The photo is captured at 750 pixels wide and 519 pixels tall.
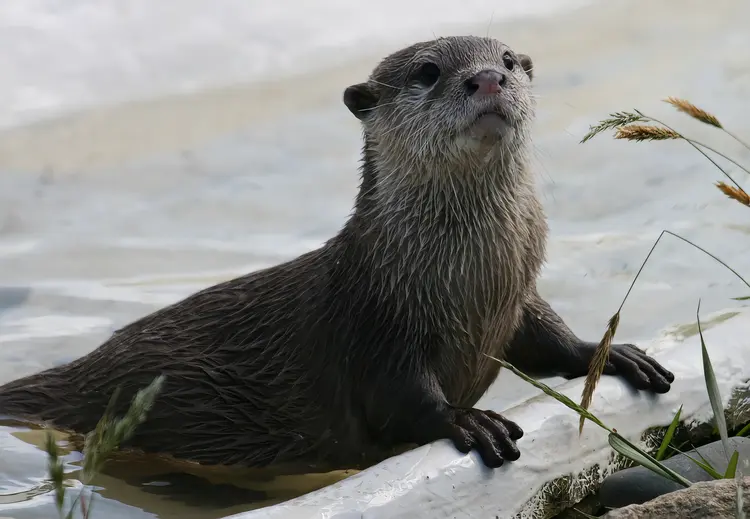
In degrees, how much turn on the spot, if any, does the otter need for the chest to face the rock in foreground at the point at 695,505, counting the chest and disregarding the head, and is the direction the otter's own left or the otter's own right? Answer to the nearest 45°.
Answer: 0° — it already faces it

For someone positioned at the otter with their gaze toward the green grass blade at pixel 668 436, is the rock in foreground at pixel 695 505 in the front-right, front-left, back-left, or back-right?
front-right

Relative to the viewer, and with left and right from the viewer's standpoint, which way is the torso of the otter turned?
facing the viewer and to the right of the viewer
